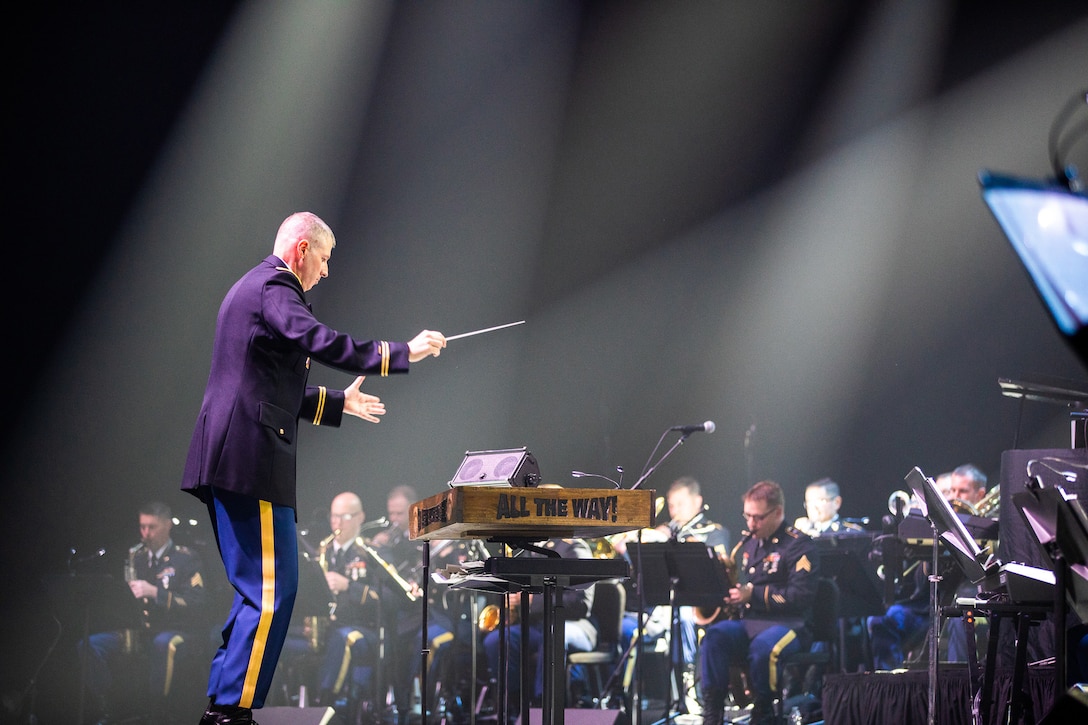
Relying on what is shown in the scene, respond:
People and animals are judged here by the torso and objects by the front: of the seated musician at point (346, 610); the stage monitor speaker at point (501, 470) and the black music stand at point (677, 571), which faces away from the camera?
the black music stand

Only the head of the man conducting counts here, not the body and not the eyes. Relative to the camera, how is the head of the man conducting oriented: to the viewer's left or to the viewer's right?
to the viewer's right

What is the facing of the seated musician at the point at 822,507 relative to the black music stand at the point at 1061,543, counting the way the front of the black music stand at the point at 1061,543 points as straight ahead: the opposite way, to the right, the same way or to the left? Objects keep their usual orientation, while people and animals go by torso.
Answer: the opposite way

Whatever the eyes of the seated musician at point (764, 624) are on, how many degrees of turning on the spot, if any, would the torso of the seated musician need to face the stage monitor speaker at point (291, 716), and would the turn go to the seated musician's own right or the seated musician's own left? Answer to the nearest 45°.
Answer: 0° — they already face it

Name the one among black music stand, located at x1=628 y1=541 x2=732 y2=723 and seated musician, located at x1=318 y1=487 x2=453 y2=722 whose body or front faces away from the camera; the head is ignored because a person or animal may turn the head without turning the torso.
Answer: the black music stand

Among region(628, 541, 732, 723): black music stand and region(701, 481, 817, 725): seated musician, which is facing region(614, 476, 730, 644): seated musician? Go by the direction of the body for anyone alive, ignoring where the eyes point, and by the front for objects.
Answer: the black music stand

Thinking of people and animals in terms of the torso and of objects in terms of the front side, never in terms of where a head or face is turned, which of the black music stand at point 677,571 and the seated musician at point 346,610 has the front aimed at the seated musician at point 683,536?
the black music stand

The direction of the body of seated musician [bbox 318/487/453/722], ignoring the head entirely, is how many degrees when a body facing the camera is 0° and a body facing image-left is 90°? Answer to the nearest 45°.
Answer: approximately 45°

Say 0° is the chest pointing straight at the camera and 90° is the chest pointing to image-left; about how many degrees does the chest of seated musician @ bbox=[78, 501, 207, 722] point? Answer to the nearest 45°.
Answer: approximately 45°

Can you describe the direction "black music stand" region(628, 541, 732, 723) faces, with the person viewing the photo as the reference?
facing away from the viewer

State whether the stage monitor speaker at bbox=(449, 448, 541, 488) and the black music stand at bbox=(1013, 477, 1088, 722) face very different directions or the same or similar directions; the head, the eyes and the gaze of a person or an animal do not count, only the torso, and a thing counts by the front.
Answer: very different directions

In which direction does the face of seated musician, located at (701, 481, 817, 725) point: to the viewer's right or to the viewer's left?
to the viewer's left
